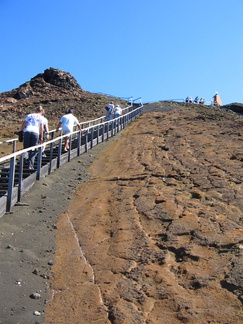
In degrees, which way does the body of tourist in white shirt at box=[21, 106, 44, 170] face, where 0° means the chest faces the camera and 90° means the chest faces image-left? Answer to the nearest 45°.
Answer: approximately 225°
